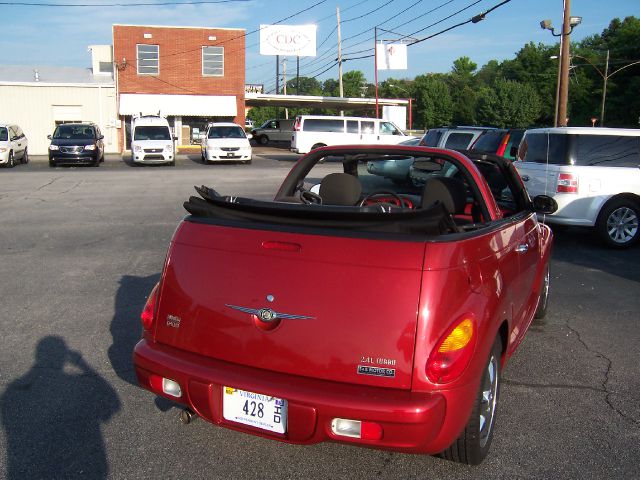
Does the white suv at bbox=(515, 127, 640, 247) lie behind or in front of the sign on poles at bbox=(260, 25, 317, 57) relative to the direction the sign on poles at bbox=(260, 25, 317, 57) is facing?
in front

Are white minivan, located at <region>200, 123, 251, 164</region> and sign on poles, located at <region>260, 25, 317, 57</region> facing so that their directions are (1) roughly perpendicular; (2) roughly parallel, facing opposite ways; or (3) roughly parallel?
roughly parallel

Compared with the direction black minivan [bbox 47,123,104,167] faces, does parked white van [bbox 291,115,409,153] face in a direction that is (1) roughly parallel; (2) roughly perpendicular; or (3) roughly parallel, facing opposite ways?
roughly perpendicular

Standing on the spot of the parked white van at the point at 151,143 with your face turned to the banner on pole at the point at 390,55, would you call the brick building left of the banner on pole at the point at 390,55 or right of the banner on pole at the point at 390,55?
left

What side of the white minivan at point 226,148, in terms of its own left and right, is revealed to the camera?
front

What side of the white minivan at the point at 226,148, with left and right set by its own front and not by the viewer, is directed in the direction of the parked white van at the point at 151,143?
right

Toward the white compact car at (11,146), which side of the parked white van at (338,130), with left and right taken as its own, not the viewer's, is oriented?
back

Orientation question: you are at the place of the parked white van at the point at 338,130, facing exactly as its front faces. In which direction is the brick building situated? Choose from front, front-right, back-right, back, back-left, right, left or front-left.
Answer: back-left

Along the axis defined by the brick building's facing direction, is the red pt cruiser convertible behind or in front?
in front

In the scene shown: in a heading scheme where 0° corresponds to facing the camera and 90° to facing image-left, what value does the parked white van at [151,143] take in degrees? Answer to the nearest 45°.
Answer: approximately 0°

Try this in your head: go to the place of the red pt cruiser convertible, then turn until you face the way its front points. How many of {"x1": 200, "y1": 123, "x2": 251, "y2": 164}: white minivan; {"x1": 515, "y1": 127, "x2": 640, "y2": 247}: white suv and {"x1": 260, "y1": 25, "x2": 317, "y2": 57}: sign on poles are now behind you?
0

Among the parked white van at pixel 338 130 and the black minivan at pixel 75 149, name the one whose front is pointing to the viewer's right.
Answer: the parked white van

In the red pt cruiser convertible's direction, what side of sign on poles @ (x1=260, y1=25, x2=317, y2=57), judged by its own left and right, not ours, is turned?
front

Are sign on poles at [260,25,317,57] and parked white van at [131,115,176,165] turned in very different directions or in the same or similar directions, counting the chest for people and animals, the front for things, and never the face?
same or similar directions

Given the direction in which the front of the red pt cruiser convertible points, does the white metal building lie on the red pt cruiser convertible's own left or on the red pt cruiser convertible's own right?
on the red pt cruiser convertible's own left

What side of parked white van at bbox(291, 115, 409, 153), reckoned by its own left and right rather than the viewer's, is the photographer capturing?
right

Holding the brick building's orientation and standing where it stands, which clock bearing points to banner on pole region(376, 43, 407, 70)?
The banner on pole is roughly at 10 o'clock from the brick building.

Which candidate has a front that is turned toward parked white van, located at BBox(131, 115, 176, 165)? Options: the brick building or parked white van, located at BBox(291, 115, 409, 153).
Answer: the brick building

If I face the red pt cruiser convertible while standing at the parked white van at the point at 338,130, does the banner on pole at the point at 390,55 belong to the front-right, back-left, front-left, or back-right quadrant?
back-left

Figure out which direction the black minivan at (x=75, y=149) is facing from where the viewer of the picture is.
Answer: facing the viewer
